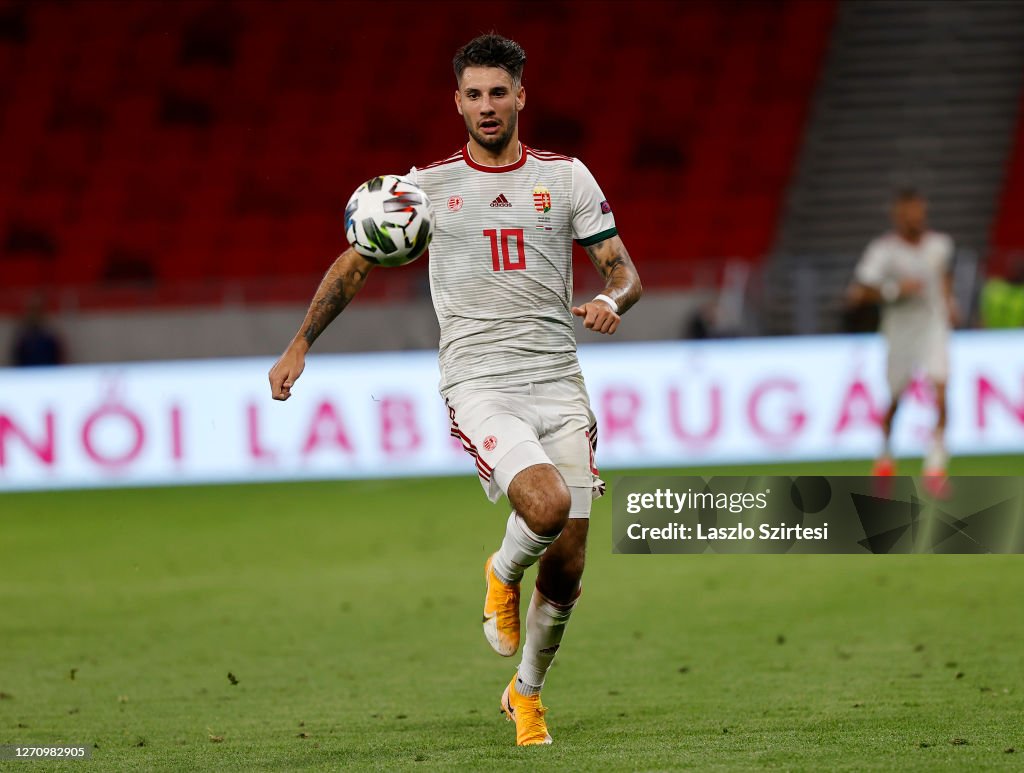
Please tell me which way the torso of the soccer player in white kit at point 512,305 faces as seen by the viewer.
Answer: toward the camera

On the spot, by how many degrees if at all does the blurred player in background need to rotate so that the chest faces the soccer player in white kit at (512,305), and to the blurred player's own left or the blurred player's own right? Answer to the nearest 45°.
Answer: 0° — they already face them

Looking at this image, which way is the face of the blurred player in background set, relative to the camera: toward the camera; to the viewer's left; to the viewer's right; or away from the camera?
toward the camera

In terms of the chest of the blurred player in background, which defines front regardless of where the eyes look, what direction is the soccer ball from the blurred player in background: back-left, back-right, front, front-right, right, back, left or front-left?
front

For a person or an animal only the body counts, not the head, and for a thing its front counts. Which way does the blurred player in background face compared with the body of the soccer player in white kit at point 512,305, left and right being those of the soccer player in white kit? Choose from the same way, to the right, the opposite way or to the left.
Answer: the same way

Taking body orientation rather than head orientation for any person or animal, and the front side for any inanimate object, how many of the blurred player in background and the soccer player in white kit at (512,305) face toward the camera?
2

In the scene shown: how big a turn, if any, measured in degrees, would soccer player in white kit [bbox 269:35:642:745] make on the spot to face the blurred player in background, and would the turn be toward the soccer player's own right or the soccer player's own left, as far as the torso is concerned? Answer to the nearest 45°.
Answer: approximately 135° to the soccer player's own left

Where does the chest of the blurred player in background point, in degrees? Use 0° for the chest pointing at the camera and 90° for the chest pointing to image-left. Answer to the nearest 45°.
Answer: approximately 0°
